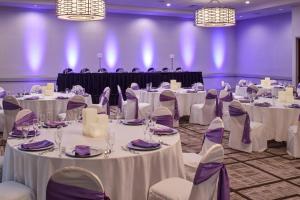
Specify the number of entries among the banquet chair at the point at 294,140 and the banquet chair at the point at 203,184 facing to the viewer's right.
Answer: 0

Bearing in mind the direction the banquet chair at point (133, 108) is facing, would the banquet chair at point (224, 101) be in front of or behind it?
in front

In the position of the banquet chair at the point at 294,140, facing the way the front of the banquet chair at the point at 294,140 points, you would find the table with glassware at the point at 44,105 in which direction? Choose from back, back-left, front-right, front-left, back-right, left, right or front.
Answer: front-left

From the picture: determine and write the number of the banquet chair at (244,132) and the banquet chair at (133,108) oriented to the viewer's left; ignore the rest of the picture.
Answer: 0

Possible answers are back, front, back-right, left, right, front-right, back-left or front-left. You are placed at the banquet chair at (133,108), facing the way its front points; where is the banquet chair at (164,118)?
back-right

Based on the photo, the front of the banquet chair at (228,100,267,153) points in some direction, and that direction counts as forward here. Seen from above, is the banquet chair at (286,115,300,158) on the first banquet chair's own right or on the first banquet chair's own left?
on the first banquet chair's own right

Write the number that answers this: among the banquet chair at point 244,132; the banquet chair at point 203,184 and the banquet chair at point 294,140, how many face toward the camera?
0

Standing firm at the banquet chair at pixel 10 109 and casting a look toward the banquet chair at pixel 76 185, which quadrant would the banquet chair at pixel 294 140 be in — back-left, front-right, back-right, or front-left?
front-left

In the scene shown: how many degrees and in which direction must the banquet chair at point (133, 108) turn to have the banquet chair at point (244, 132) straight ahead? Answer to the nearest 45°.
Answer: approximately 90° to its right

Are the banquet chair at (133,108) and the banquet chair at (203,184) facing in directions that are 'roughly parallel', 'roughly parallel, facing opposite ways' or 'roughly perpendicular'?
roughly perpendicular

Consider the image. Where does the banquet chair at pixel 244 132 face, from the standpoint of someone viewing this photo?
facing away from the viewer and to the right of the viewer

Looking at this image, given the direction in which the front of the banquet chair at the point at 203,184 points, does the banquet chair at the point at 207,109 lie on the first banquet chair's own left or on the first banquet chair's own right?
on the first banquet chair's own right
